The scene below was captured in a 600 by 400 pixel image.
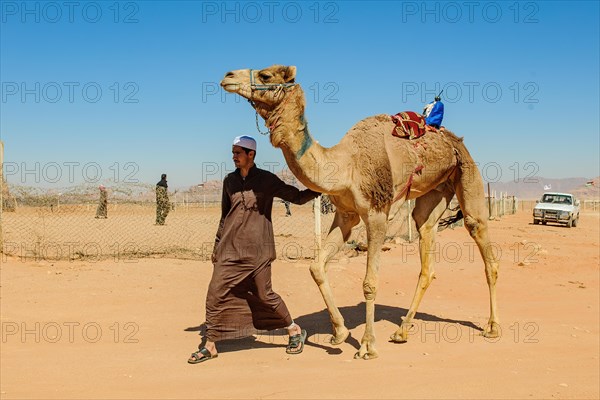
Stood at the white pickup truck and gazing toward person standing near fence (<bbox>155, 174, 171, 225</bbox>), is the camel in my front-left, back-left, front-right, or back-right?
front-left

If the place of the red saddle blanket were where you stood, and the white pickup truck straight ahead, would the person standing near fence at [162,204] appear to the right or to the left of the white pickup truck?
left

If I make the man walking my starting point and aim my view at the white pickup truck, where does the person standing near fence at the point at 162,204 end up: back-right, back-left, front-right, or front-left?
front-left

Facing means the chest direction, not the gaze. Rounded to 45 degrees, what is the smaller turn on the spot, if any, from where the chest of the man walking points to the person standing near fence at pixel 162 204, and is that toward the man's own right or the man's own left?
approximately 135° to the man's own right

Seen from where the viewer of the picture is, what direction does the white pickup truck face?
facing the viewer

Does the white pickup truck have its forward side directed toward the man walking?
yes

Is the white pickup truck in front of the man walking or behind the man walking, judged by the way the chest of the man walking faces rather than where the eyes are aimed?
behind

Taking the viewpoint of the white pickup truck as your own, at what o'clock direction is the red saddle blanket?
The red saddle blanket is roughly at 12 o'clock from the white pickup truck.

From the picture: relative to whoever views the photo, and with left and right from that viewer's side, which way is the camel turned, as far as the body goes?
facing the viewer and to the left of the viewer

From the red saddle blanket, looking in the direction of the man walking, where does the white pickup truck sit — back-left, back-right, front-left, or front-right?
back-right

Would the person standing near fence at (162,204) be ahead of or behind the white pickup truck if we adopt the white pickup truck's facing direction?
ahead

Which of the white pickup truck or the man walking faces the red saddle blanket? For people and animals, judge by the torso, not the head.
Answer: the white pickup truck

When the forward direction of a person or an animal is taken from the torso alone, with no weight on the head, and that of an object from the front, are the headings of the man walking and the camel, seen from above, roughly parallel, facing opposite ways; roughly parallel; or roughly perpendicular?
roughly parallel
